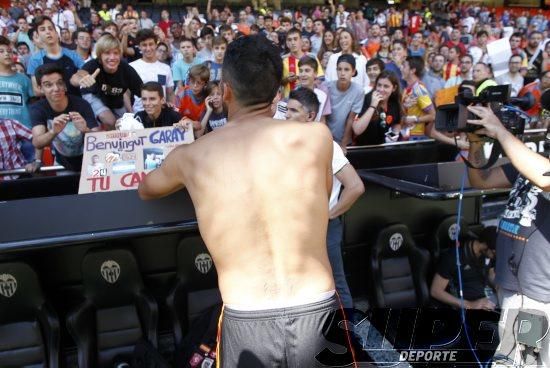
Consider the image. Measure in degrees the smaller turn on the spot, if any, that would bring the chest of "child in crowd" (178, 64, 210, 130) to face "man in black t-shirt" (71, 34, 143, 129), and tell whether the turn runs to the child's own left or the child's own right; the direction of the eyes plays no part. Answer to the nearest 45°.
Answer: approximately 90° to the child's own right

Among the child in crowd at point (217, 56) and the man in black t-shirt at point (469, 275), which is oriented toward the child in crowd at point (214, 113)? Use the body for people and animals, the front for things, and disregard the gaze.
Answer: the child in crowd at point (217, 56)

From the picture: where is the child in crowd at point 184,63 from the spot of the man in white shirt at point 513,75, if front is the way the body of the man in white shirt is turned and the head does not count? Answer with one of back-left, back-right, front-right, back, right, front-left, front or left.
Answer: front-right

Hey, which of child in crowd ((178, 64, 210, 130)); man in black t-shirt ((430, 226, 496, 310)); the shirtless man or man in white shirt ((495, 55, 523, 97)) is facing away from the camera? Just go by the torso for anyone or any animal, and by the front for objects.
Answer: the shirtless man

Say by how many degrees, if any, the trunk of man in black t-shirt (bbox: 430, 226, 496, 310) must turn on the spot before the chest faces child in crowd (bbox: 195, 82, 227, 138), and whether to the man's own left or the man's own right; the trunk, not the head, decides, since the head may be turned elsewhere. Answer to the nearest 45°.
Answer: approximately 135° to the man's own right

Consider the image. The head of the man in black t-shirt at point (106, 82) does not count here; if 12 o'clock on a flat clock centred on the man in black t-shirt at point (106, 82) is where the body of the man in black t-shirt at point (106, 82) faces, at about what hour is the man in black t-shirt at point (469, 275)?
the man in black t-shirt at point (469, 275) is roughly at 10 o'clock from the man in black t-shirt at point (106, 82).

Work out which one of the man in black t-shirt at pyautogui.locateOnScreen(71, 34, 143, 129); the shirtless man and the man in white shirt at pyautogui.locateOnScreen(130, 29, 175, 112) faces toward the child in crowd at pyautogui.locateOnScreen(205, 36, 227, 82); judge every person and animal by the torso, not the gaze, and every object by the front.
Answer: the shirtless man

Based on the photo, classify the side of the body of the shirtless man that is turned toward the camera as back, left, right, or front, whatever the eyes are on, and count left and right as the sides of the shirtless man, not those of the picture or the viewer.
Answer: back

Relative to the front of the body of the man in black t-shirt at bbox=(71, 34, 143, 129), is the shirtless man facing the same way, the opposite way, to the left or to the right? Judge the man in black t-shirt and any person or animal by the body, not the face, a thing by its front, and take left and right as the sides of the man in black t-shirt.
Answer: the opposite way

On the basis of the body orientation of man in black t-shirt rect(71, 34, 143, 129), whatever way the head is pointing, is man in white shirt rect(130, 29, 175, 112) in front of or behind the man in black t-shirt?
behind

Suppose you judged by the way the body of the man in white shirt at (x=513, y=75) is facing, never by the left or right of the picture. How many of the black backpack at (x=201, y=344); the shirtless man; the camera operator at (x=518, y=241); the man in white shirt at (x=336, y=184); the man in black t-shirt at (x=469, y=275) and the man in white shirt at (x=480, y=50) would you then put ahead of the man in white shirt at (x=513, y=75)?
5
